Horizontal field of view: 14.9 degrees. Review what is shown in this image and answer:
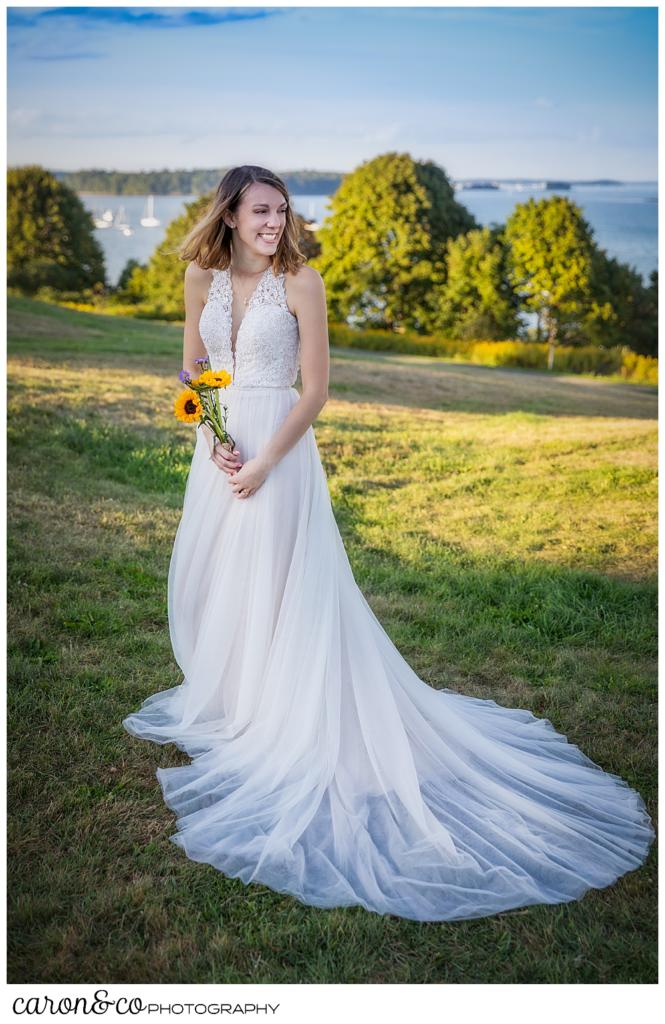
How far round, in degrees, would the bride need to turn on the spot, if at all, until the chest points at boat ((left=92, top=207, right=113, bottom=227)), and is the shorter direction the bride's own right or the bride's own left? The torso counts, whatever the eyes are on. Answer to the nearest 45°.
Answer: approximately 135° to the bride's own right

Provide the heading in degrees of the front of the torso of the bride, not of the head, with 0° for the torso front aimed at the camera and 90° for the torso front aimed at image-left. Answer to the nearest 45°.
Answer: approximately 45°

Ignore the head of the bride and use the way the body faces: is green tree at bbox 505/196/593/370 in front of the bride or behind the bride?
behind

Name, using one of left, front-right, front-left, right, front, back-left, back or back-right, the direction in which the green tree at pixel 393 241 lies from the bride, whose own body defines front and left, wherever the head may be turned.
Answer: back-right

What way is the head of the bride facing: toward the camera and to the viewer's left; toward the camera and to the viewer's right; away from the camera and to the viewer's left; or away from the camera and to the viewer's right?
toward the camera and to the viewer's right
